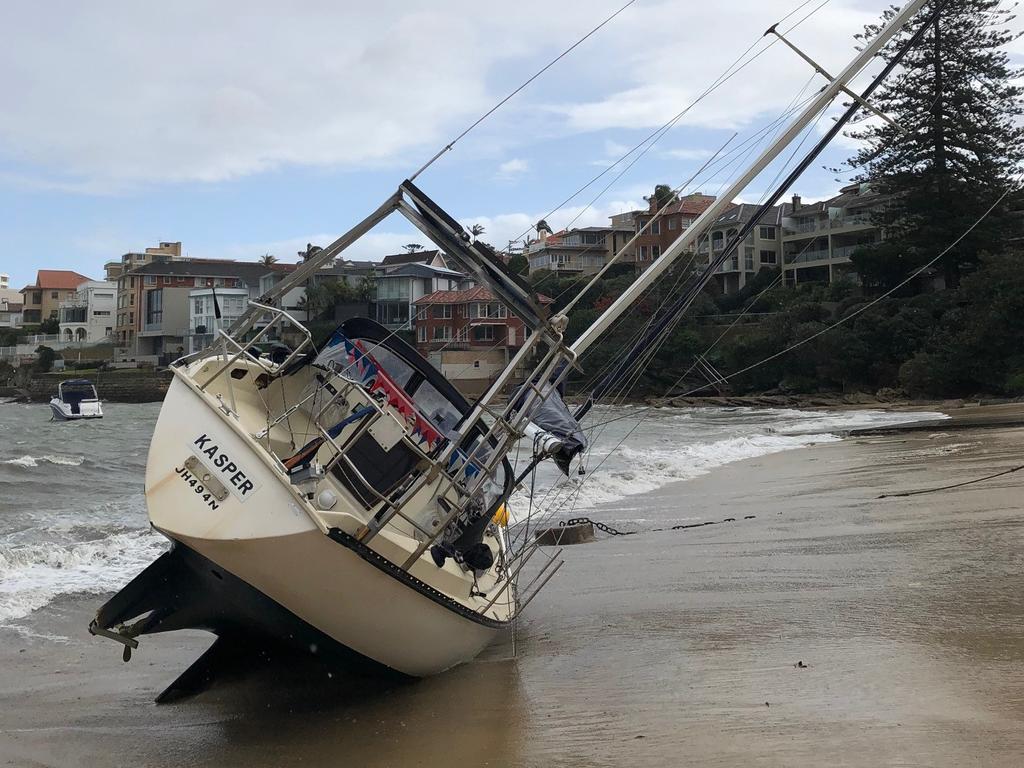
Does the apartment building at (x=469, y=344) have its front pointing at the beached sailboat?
yes

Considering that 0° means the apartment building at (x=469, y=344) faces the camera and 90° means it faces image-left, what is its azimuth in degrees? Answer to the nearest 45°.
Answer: approximately 0°

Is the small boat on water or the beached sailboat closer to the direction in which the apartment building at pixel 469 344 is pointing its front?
the beached sailboat
